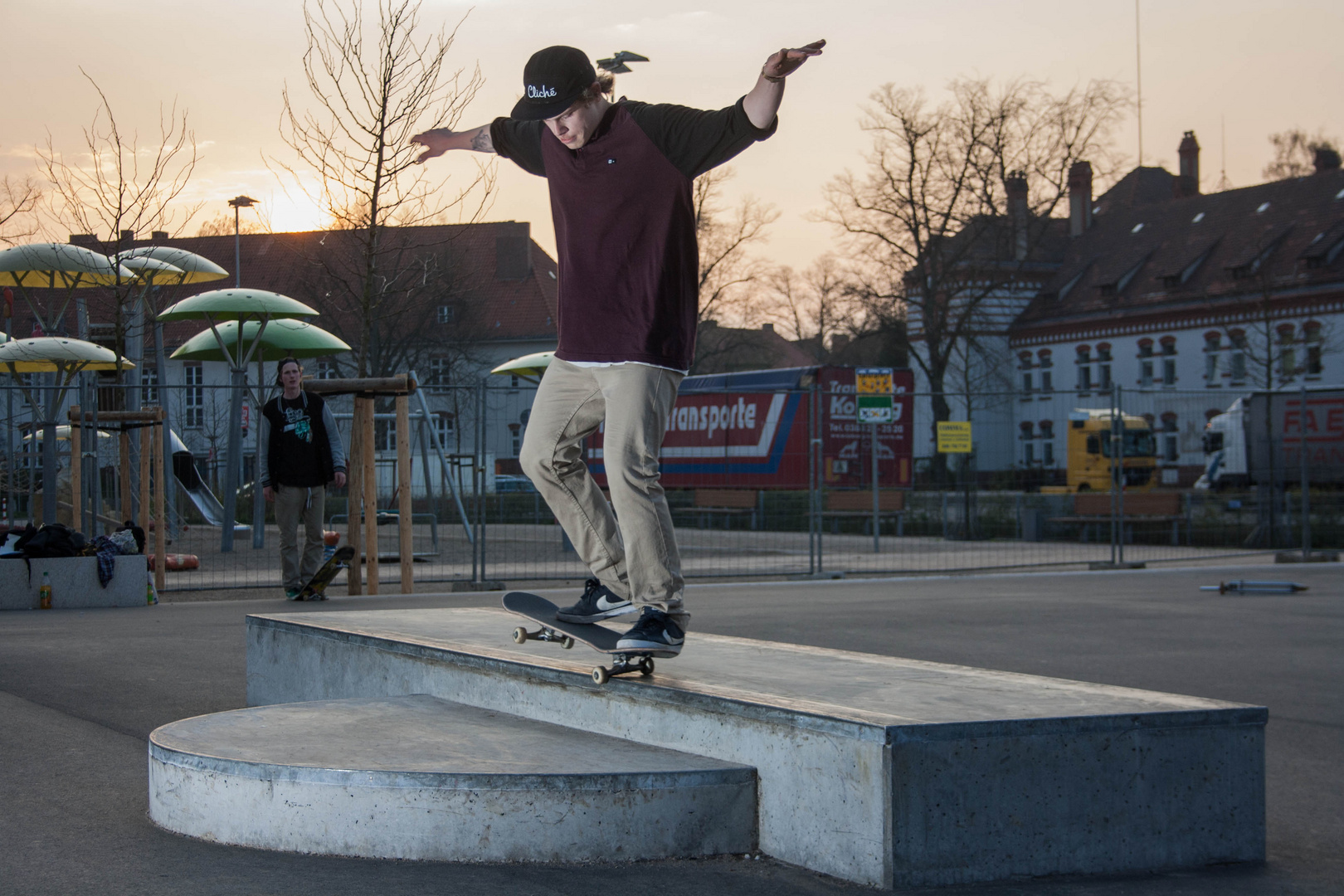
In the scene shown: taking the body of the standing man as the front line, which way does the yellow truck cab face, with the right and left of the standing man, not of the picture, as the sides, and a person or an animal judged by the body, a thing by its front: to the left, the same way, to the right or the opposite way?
the same way

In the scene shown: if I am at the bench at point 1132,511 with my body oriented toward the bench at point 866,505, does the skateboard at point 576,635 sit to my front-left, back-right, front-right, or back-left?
front-left

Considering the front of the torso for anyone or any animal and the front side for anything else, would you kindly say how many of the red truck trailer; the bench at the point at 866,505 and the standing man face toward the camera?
2

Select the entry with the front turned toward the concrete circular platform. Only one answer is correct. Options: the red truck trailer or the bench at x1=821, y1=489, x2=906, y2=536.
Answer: the bench

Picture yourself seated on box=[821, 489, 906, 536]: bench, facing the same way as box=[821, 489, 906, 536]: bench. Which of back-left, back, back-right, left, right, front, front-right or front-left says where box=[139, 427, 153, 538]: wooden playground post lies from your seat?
front-right

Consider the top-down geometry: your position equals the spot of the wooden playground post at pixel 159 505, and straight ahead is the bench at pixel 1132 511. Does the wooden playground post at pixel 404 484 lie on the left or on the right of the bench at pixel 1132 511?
right

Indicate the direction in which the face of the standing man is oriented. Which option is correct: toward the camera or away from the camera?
toward the camera

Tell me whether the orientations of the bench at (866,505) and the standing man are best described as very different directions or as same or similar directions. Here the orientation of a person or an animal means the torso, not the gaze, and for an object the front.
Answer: same or similar directions

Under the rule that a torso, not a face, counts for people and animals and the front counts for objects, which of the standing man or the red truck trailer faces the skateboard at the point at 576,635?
the standing man

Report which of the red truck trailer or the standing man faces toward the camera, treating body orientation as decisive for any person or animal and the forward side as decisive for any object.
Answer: the standing man

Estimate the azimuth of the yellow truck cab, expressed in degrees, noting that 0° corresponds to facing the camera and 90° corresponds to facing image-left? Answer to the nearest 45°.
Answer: approximately 315°

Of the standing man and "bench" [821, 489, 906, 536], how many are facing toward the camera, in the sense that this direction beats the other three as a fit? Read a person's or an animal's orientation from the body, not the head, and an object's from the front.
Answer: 2

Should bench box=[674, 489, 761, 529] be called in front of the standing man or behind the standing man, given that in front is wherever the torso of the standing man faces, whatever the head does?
behind

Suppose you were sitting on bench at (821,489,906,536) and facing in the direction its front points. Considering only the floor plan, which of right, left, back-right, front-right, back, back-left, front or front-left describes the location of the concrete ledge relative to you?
front

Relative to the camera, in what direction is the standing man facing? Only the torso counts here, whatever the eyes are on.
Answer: toward the camera

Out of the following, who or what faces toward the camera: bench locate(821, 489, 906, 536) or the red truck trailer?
the bench

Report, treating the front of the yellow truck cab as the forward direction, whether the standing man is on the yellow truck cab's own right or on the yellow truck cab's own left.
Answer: on the yellow truck cab's own right
